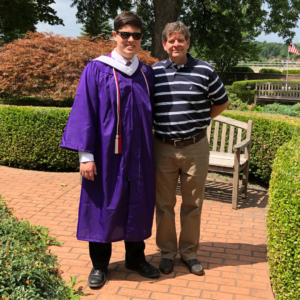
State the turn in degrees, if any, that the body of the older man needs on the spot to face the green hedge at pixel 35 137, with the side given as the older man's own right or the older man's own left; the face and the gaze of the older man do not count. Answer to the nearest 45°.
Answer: approximately 135° to the older man's own right

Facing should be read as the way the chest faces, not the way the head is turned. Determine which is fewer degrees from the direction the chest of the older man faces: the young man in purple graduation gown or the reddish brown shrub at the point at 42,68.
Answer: the young man in purple graduation gown

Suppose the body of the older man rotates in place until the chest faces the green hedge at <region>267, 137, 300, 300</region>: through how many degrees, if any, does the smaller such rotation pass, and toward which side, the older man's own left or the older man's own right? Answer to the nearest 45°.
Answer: approximately 45° to the older man's own left

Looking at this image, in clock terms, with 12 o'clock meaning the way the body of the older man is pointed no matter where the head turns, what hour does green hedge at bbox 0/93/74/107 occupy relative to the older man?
The green hedge is roughly at 5 o'clock from the older man.

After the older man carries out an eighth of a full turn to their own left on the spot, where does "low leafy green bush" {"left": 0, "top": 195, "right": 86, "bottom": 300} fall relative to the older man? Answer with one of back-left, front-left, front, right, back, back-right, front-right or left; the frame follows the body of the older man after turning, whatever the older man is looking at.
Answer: right

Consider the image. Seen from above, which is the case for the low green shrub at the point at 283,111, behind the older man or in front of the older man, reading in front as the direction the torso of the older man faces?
behind

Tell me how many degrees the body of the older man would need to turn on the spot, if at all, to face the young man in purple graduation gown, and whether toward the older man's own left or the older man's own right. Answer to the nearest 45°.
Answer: approximately 45° to the older man's own right

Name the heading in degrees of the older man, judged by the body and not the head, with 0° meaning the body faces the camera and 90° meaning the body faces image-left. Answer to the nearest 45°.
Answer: approximately 0°

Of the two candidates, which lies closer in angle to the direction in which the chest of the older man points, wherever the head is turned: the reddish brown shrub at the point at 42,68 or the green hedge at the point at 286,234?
the green hedge
